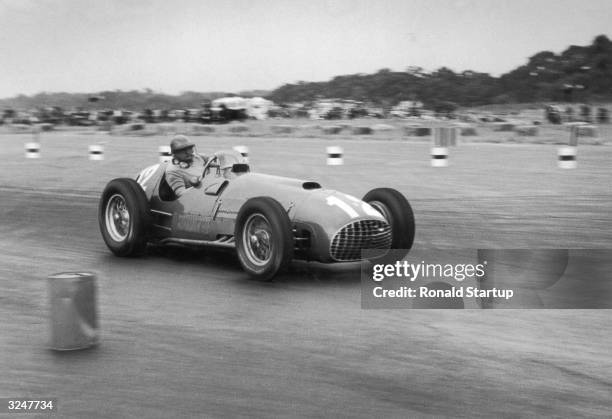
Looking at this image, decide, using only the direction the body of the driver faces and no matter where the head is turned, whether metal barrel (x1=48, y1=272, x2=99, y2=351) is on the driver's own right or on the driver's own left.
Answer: on the driver's own right

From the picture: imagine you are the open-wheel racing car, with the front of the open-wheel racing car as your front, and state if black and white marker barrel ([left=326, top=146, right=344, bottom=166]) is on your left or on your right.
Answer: on your left

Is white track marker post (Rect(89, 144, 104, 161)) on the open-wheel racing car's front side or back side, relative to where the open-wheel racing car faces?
on the back side

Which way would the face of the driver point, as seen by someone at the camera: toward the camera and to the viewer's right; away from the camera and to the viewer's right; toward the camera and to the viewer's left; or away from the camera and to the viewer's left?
toward the camera and to the viewer's right

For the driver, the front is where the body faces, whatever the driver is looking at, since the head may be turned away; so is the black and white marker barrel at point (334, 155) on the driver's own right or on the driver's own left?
on the driver's own left

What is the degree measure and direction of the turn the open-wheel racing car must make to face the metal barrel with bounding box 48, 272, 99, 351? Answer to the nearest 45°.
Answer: approximately 90° to its right

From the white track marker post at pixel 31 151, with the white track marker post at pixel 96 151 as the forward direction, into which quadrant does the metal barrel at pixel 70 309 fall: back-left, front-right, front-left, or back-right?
front-right

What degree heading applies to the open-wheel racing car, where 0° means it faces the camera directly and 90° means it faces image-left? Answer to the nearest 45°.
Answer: approximately 315°

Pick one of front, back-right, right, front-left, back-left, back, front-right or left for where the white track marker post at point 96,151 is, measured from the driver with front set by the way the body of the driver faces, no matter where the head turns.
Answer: back-left

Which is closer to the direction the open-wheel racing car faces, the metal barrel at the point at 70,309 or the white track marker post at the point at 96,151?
the metal barrel

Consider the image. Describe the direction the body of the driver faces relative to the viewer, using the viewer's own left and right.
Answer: facing the viewer and to the right of the viewer

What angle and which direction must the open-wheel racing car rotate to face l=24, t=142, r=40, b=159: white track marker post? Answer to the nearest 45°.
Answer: approximately 135° to its left
